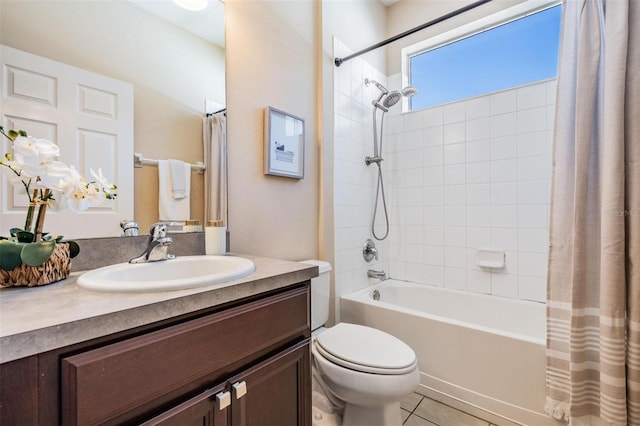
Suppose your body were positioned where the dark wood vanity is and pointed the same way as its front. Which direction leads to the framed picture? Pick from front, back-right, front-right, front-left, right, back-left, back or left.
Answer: left

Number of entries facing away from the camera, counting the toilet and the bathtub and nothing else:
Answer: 0

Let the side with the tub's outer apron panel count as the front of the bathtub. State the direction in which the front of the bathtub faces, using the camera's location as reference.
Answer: facing the viewer and to the left of the viewer

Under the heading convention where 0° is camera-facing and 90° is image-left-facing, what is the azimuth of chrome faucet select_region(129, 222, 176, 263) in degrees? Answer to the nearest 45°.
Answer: approximately 315°

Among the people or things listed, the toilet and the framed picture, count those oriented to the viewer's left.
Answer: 0

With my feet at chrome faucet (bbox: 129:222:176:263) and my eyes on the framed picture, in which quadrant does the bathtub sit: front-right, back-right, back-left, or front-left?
front-right

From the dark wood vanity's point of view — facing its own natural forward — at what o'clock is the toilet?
The toilet is roughly at 10 o'clock from the dark wood vanity.

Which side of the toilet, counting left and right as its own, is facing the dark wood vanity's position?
right

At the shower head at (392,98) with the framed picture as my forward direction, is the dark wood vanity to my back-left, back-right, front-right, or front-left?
front-left

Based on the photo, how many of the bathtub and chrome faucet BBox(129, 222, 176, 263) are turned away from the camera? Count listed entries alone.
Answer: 0

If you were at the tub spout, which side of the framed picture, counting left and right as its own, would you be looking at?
left

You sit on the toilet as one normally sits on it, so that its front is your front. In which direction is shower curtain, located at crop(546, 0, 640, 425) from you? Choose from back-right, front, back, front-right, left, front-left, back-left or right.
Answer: front-left

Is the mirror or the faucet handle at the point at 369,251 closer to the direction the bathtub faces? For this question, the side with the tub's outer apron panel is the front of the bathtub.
the mirror

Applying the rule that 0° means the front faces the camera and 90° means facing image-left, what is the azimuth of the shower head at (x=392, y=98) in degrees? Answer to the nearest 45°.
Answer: approximately 315°

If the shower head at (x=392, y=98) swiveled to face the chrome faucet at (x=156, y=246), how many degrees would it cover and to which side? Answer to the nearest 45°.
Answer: approximately 90° to its right

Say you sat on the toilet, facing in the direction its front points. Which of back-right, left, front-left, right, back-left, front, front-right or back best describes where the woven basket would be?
right

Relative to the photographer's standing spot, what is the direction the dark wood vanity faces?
facing the viewer and to the right of the viewer
